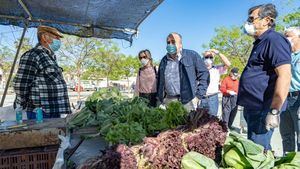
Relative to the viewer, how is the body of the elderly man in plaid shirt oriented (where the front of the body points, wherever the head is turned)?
to the viewer's right

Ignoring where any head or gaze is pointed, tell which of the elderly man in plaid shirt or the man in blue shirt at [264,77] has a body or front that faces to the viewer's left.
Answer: the man in blue shirt

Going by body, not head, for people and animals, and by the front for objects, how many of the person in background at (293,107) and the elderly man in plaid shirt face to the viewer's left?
1

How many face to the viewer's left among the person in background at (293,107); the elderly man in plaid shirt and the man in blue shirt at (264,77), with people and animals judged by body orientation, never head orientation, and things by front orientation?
2

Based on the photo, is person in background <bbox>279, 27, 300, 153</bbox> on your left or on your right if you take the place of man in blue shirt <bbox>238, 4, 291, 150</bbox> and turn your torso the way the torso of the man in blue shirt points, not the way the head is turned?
on your right

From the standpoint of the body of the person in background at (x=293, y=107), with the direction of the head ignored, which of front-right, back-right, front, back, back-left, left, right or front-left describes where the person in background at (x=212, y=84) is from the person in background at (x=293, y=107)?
front-right

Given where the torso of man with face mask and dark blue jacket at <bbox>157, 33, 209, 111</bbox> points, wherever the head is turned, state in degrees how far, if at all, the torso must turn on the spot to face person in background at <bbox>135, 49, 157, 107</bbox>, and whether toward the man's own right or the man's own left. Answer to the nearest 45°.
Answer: approximately 90° to the man's own right

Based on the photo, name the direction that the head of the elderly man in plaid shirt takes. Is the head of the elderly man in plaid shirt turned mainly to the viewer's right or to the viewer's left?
to the viewer's right

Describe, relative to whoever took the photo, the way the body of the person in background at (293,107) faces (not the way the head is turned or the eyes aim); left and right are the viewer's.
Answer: facing to the left of the viewer

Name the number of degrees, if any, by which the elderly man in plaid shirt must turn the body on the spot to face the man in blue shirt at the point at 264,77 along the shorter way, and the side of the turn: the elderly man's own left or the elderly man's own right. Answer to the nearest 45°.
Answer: approximately 45° to the elderly man's own right

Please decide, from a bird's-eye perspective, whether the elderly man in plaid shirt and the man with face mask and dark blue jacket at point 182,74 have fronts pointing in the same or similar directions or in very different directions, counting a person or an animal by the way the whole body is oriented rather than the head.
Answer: very different directions

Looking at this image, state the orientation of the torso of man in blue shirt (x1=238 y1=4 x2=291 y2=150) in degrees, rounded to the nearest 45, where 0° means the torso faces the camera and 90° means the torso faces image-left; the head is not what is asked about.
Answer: approximately 90°

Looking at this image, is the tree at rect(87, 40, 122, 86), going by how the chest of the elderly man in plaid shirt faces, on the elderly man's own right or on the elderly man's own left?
on the elderly man's own left
